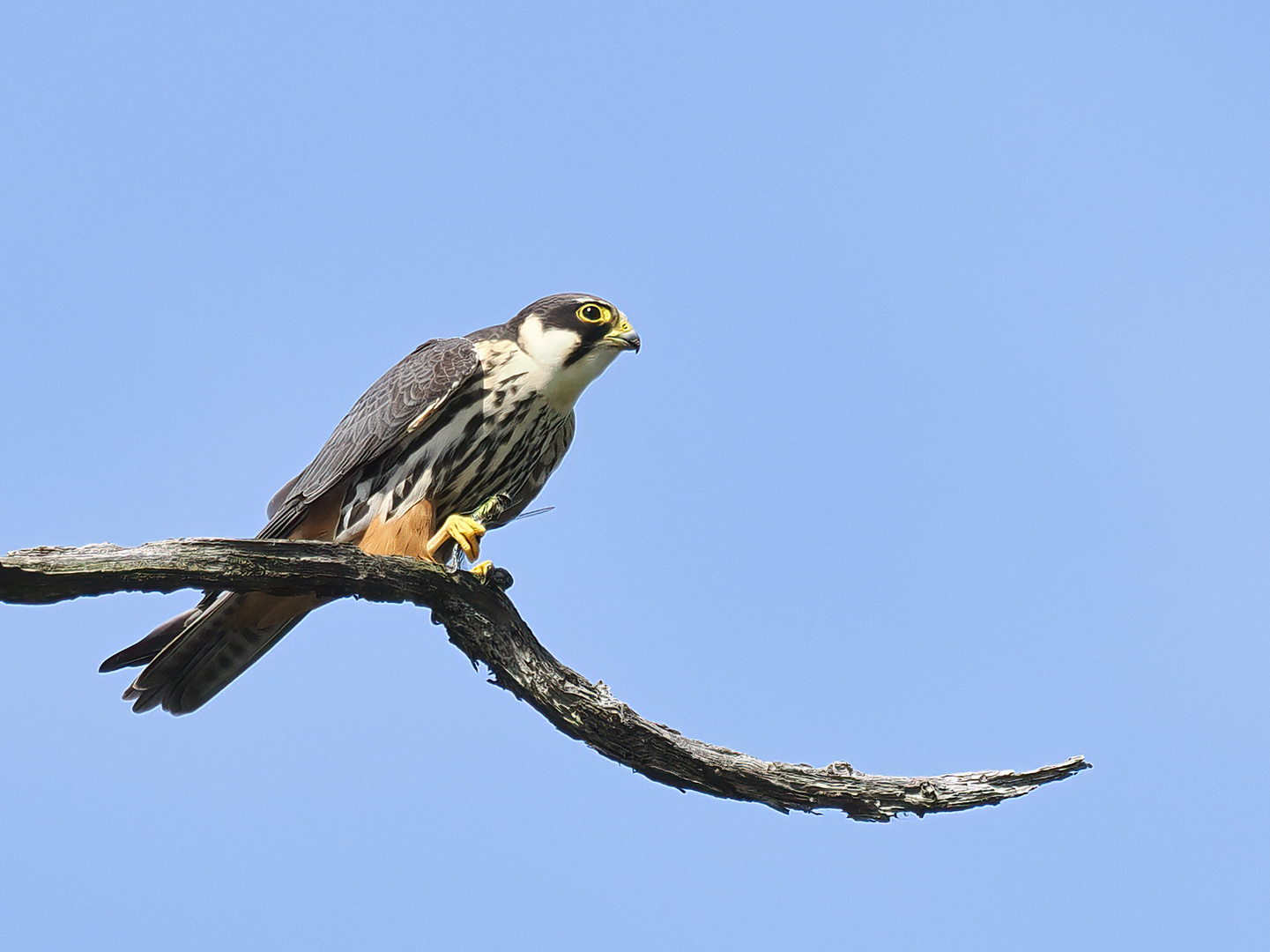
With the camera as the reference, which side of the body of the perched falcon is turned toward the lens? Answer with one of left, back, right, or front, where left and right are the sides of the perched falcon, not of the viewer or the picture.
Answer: right
